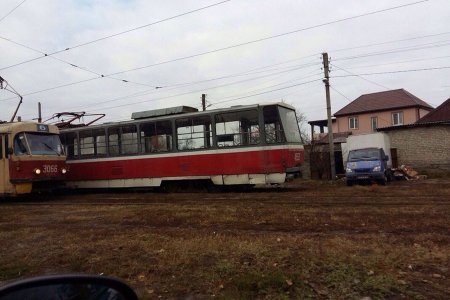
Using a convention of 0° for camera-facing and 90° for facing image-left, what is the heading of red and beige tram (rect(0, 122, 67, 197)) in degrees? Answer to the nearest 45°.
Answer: approximately 315°
